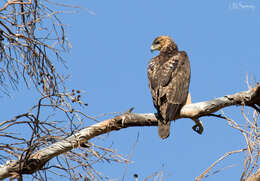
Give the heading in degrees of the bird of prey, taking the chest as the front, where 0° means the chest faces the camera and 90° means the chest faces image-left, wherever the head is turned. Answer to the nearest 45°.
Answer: approximately 180°
